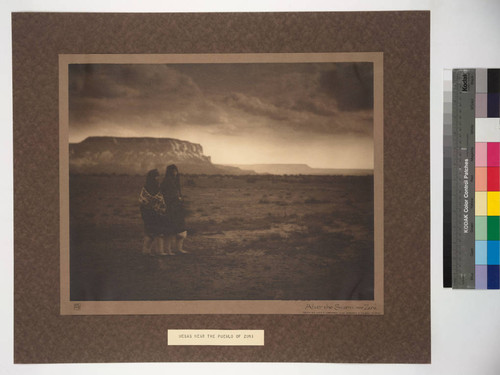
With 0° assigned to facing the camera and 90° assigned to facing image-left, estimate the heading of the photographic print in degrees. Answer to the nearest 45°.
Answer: approximately 0°
